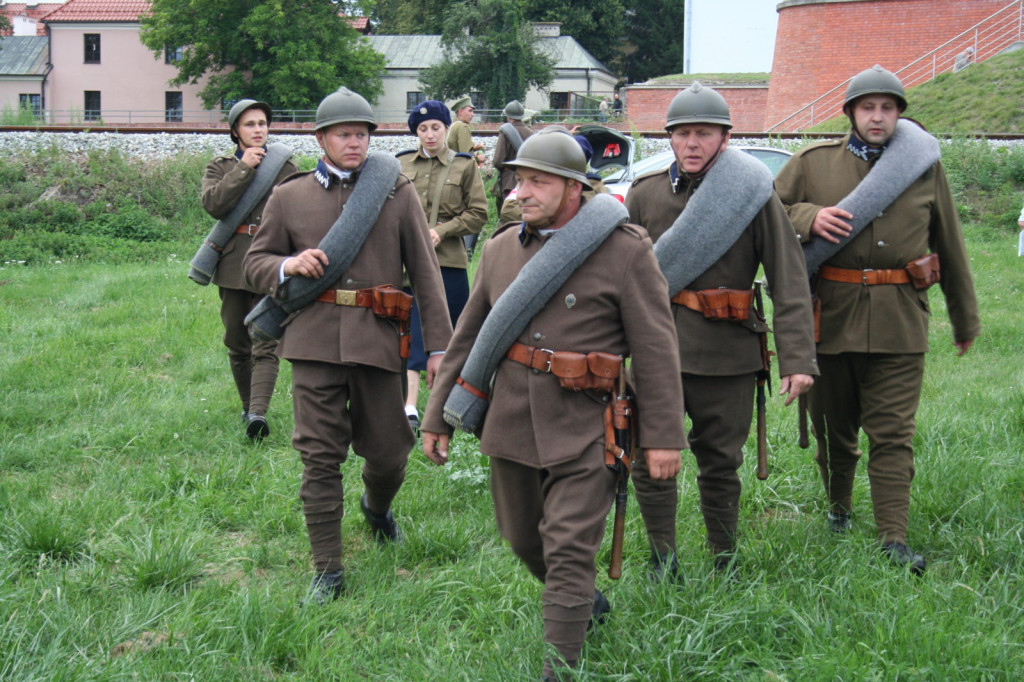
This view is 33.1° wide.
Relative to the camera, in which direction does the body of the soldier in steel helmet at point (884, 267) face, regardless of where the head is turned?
toward the camera

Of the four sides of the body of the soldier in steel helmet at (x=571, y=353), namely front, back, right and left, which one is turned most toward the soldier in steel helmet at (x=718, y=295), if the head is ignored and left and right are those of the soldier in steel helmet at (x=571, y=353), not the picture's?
back

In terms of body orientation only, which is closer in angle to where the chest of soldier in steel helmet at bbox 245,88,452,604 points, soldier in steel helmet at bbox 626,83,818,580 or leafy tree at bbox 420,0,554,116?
the soldier in steel helmet

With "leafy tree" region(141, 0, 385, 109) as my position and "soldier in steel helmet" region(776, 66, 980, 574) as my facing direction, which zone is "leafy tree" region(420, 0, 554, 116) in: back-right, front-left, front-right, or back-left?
front-left

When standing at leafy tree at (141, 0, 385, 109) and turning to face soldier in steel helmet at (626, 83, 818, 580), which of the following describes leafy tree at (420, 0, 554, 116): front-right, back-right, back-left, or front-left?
front-left

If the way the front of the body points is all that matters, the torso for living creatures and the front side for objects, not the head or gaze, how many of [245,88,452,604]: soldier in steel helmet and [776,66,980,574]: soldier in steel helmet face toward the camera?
2

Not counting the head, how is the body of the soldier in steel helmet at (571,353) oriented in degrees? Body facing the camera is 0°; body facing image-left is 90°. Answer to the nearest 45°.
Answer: approximately 45°

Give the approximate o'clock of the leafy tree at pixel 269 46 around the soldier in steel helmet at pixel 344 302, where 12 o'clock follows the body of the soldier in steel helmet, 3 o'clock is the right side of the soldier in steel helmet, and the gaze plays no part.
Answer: The leafy tree is roughly at 6 o'clock from the soldier in steel helmet.

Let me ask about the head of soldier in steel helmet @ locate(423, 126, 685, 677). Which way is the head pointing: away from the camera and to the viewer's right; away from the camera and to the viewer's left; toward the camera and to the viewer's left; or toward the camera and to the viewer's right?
toward the camera and to the viewer's left

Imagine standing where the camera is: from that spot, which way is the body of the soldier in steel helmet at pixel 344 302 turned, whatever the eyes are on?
toward the camera

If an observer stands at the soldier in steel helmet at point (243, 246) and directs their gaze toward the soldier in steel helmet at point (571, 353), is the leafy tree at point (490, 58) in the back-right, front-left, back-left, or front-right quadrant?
back-left

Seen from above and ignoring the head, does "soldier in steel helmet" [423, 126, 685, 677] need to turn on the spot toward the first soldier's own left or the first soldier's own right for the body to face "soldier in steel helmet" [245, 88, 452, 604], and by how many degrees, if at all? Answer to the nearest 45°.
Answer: approximately 90° to the first soldier's own right

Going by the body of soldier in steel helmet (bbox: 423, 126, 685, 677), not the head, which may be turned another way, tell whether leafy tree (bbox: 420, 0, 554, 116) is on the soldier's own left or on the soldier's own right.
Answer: on the soldier's own right

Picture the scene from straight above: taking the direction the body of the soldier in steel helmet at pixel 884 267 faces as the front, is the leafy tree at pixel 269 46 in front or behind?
behind
